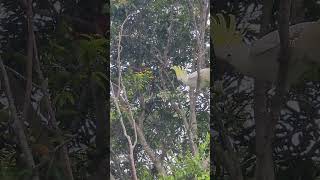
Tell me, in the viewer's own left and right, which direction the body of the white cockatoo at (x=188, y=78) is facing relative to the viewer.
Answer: facing to the left of the viewer
